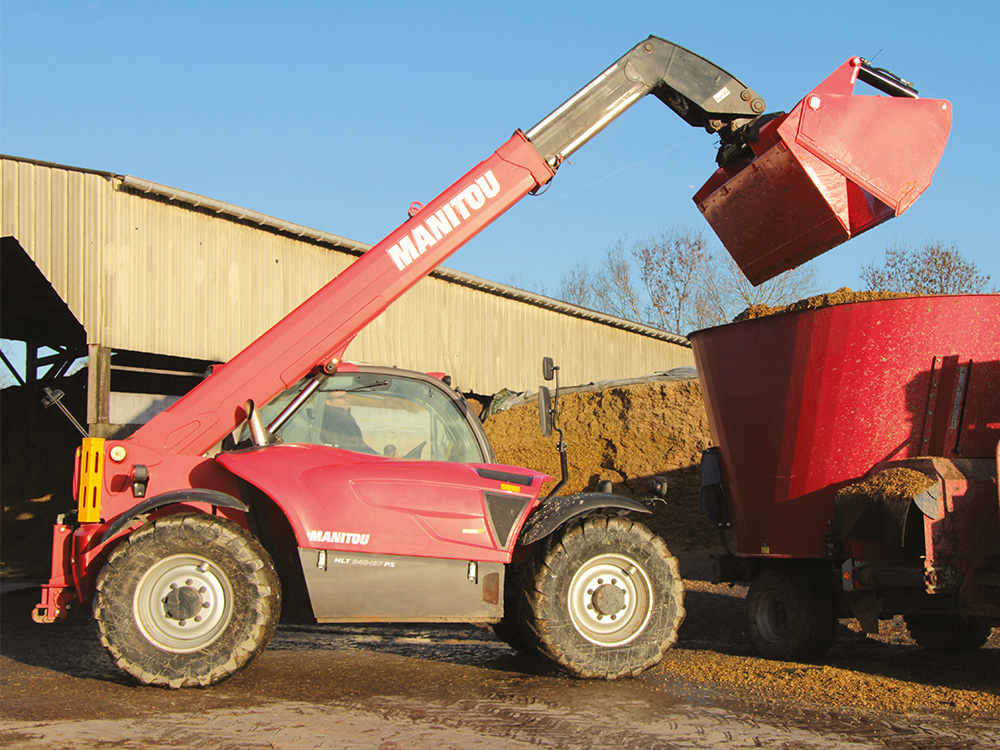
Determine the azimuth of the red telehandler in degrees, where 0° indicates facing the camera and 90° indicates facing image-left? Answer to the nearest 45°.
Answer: approximately 270°

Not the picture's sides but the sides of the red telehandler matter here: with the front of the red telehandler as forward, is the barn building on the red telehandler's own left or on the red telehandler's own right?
on the red telehandler's own left

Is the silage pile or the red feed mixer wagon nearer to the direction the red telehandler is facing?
the red feed mixer wagon

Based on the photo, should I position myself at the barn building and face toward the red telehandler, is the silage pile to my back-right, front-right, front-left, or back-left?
front-left

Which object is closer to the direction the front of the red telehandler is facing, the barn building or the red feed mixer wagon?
the red feed mixer wagon

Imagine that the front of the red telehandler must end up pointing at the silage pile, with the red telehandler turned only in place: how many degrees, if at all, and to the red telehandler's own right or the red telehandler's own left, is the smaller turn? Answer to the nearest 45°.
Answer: approximately 90° to the red telehandler's own left

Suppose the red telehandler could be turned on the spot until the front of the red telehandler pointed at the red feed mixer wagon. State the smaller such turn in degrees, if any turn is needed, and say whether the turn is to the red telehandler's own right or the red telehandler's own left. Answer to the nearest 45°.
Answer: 0° — it already faces it

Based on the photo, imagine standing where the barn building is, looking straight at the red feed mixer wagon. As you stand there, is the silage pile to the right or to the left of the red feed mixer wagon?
left
